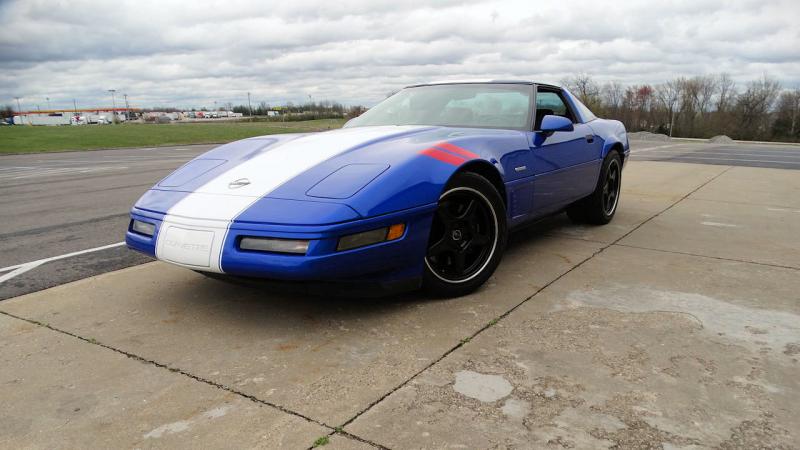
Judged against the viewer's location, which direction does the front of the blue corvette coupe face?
facing the viewer and to the left of the viewer
